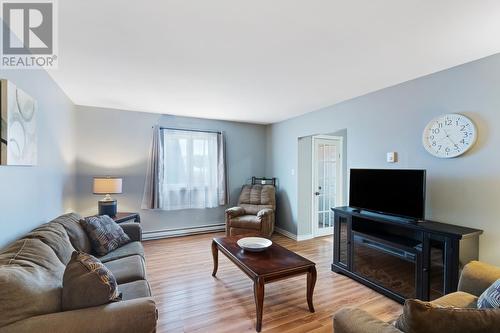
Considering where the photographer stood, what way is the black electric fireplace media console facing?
facing the viewer and to the left of the viewer

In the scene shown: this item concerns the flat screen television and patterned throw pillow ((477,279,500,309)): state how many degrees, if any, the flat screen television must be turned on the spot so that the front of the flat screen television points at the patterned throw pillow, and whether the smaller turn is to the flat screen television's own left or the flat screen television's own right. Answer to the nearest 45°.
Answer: approximately 45° to the flat screen television's own left

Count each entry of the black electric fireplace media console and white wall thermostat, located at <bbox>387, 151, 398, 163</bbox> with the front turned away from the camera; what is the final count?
0

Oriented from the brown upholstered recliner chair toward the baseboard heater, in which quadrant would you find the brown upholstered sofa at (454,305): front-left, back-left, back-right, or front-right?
back-left

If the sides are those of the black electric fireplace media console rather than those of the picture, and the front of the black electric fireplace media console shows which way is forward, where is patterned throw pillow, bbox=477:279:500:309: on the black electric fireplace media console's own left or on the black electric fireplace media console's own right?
on the black electric fireplace media console's own left

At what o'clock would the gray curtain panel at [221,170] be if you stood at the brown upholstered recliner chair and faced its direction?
The gray curtain panel is roughly at 3 o'clock from the brown upholstered recliner chair.

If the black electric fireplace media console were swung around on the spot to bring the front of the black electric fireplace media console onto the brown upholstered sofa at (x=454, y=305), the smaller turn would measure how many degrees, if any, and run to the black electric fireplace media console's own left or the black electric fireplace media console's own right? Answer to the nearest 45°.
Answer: approximately 45° to the black electric fireplace media console's own left

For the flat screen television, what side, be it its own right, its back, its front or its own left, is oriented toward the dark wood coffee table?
front

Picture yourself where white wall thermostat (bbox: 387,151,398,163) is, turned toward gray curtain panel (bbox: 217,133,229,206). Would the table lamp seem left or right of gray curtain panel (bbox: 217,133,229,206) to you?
left

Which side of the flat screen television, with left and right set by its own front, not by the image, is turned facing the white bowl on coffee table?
front

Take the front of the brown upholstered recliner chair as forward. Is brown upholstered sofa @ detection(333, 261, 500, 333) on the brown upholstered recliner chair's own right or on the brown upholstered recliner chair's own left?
on the brown upholstered recliner chair's own left

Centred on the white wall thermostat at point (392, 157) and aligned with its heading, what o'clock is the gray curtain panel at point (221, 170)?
The gray curtain panel is roughly at 2 o'clock from the white wall thermostat.

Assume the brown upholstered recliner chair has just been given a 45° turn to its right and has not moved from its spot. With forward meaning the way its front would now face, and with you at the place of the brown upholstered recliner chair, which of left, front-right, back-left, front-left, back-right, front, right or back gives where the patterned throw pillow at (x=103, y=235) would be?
front-left

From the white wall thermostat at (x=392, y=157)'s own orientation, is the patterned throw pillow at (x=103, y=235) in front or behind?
in front

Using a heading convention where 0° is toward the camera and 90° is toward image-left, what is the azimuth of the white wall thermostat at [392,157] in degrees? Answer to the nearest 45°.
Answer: approximately 45°

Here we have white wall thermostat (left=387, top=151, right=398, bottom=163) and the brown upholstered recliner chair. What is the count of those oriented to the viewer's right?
0

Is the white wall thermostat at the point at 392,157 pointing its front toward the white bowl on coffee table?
yes

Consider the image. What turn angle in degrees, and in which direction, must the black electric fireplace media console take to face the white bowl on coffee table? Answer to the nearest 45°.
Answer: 0° — it already faces it
